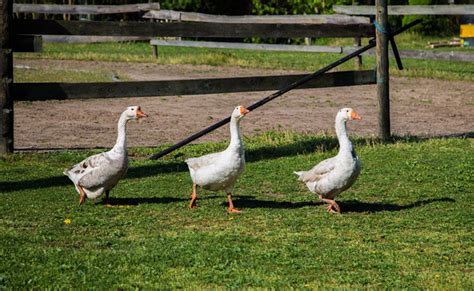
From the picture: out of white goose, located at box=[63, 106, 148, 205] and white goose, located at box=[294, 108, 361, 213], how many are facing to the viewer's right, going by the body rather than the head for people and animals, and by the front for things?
2

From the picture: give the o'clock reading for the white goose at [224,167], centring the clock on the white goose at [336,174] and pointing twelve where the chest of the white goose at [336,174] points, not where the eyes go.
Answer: the white goose at [224,167] is roughly at 6 o'clock from the white goose at [336,174].

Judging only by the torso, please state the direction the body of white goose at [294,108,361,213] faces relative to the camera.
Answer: to the viewer's right

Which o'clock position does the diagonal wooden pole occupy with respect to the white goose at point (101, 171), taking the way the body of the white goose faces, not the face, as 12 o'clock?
The diagonal wooden pole is roughly at 10 o'clock from the white goose.

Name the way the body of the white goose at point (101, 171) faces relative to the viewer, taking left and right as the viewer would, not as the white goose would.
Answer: facing to the right of the viewer

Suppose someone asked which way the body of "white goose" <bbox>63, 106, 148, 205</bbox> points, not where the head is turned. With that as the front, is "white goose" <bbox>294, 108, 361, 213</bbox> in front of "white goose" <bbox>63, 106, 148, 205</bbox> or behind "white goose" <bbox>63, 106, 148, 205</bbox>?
in front

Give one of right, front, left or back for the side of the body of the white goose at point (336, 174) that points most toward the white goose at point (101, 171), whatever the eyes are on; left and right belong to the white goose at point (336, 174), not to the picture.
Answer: back

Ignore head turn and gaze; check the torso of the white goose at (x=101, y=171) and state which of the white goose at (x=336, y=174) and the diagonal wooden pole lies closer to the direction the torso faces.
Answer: the white goose

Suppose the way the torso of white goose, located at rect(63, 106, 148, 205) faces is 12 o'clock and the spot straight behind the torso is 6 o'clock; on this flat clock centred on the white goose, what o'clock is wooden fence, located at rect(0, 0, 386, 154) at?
The wooden fence is roughly at 9 o'clock from the white goose.

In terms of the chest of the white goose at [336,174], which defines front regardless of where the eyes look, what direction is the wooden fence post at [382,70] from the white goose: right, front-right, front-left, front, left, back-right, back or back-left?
left
